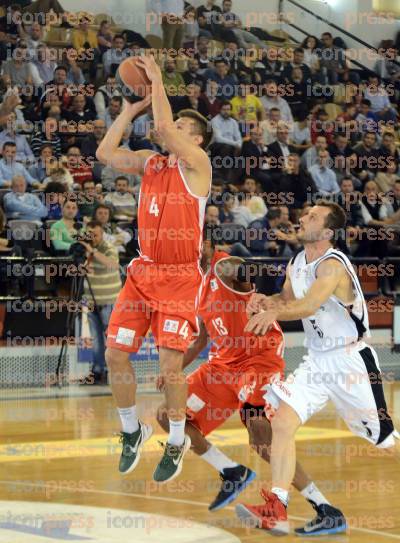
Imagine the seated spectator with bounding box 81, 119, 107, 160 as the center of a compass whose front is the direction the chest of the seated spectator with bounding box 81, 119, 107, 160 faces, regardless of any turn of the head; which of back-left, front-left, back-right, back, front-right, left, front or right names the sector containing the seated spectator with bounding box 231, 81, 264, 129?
left

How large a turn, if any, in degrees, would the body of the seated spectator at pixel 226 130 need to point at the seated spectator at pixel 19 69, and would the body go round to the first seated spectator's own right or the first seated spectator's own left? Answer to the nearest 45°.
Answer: approximately 90° to the first seated spectator's own right

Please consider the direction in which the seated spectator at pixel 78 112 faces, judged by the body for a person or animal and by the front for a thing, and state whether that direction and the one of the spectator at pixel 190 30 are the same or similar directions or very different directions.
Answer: same or similar directions

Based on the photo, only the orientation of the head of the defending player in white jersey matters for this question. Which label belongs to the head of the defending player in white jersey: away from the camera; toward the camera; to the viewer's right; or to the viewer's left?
to the viewer's left

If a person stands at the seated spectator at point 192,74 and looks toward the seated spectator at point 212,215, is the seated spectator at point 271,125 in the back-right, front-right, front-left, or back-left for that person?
front-left

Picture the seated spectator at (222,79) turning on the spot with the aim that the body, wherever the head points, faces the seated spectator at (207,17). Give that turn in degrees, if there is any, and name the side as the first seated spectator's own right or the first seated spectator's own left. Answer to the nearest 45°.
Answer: approximately 180°

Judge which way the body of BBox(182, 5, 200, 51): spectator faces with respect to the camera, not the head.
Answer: toward the camera

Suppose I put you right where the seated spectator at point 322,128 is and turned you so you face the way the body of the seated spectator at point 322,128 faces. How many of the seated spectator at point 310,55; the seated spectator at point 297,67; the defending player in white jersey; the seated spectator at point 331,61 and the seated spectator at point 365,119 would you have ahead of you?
1

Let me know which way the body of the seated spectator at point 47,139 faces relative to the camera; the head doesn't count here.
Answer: toward the camera

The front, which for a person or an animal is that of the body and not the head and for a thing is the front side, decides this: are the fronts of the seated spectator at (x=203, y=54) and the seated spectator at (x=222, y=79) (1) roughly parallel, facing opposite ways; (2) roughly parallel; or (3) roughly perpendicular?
roughly parallel

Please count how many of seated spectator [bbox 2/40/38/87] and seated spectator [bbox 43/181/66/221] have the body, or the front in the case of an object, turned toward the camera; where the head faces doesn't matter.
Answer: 2

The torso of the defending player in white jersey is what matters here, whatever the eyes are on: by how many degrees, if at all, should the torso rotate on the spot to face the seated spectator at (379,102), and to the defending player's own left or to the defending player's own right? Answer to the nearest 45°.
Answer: approximately 135° to the defending player's own right

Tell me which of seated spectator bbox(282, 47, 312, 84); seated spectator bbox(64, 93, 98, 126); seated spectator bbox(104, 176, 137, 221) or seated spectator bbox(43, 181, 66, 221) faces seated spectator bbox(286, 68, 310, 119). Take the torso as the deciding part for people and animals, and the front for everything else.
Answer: seated spectator bbox(282, 47, 312, 84)

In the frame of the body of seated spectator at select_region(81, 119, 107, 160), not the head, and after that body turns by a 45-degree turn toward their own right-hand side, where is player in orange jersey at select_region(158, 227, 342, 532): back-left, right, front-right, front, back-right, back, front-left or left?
left

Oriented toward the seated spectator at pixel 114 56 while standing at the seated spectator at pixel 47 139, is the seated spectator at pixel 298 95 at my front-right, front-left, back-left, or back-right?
front-right

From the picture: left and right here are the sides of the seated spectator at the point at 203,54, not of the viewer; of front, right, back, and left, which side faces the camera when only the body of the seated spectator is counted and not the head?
front

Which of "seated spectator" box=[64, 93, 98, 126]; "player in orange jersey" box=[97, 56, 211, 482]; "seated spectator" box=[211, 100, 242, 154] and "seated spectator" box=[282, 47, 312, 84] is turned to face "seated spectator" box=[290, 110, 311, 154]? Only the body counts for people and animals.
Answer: "seated spectator" box=[282, 47, 312, 84]
